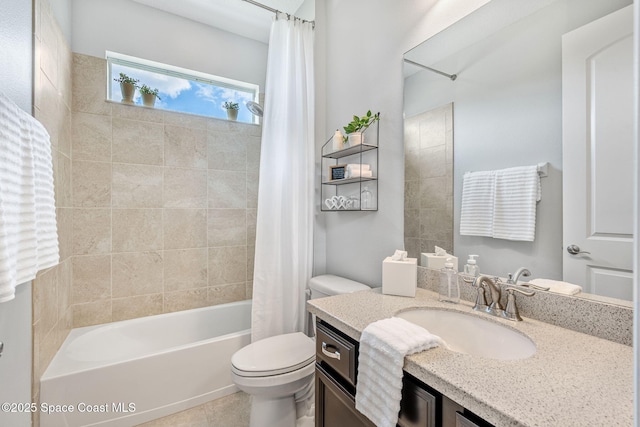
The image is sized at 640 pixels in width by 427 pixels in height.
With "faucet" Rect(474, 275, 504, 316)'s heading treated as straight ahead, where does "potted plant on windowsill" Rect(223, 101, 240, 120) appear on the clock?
The potted plant on windowsill is roughly at 2 o'clock from the faucet.

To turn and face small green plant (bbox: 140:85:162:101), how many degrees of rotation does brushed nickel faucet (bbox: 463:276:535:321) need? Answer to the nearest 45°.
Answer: approximately 45° to its right

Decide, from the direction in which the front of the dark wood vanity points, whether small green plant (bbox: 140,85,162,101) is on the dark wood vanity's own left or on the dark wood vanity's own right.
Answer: on the dark wood vanity's own right
